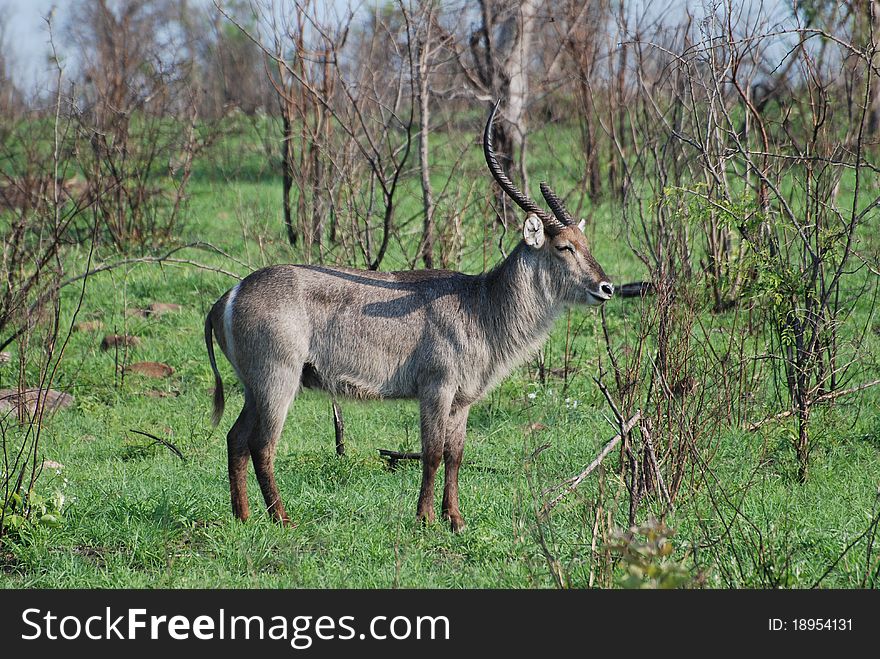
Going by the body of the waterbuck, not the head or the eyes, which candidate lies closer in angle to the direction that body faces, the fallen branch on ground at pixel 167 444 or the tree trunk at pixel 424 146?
the tree trunk

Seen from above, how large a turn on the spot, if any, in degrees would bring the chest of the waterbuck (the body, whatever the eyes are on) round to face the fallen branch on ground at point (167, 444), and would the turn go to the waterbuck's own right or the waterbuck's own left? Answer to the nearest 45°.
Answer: approximately 135° to the waterbuck's own left

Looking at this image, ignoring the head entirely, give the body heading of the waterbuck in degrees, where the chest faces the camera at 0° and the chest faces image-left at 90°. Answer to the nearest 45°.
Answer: approximately 270°

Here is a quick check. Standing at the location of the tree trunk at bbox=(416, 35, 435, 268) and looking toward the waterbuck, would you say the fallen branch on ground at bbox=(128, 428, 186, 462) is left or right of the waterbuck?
right

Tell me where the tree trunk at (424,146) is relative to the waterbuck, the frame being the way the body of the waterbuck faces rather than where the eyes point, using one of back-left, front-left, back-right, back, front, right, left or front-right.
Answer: left
